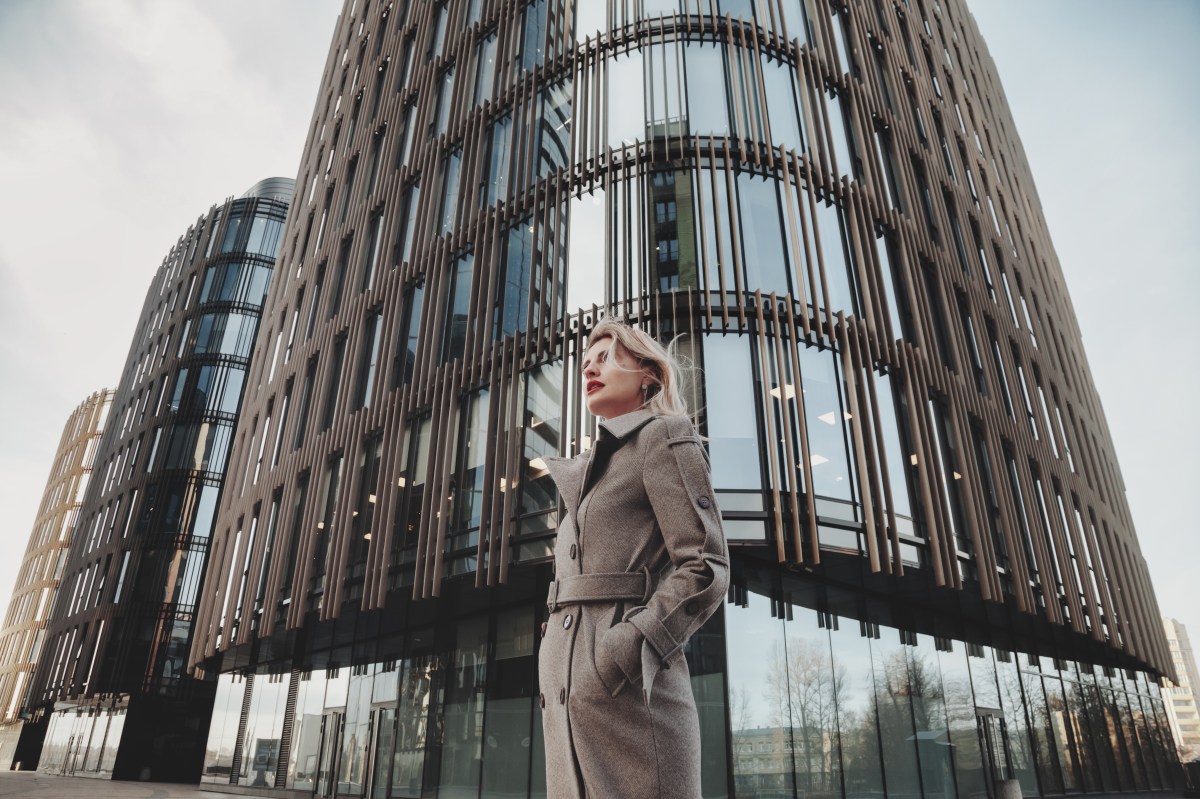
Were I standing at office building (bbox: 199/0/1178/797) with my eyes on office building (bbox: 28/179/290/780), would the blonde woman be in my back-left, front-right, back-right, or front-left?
back-left

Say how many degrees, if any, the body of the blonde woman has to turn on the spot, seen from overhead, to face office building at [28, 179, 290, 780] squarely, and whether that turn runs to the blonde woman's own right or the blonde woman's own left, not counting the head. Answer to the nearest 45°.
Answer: approximately 90° to the blonde woman's own right

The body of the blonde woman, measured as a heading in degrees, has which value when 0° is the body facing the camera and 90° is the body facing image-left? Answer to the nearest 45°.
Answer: approximately 45°

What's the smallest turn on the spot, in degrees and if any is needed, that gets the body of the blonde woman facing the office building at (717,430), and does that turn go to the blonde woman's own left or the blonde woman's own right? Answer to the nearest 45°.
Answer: approximately 135° to the blonde woman's own right
